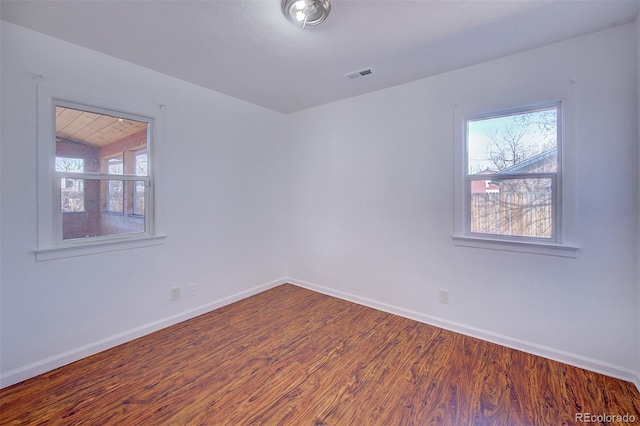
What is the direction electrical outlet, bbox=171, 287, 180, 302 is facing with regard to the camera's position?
facing the viewer and to the right of the viewer

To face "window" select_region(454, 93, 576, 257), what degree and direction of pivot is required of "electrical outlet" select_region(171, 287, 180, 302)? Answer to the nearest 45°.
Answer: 0° — it already faces it

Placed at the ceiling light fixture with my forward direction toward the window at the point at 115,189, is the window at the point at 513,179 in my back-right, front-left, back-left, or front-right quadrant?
back-right
